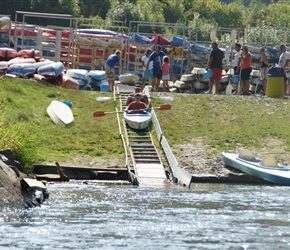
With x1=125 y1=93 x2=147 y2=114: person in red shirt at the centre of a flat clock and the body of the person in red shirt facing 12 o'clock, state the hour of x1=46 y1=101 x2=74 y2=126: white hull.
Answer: The white hull is roughly at 3 o'clock from the person in red shirt.

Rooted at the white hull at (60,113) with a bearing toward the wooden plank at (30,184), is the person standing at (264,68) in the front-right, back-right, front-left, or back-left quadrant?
back-left

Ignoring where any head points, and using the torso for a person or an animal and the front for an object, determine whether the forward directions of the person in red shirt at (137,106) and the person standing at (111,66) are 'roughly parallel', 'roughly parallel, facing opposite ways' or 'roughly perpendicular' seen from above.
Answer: roughly perpendicular

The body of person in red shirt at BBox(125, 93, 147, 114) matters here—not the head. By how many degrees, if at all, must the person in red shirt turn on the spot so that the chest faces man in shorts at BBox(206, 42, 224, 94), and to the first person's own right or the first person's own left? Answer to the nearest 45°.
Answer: approximately 135° to the first person's own left
